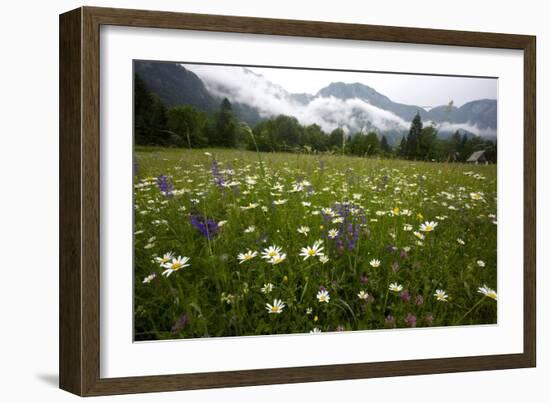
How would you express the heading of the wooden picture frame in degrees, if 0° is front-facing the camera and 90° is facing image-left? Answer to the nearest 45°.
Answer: approximately 315°
